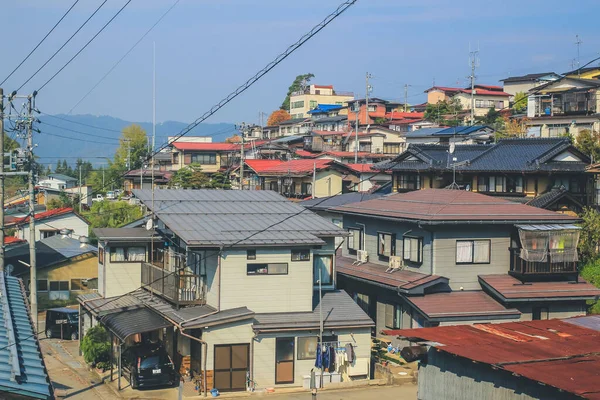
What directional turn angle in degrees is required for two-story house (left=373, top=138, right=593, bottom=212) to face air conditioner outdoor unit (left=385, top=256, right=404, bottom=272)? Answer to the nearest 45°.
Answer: approximately 45° to its right

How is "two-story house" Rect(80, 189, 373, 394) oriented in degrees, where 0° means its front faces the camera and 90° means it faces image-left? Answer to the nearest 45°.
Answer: approximately 45°

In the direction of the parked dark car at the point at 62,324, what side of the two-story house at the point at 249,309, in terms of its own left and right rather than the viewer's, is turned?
right

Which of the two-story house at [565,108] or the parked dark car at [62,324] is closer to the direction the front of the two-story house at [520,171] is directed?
the parked dark car

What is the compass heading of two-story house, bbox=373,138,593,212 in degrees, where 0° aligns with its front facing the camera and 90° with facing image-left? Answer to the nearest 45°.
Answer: approximately 0°

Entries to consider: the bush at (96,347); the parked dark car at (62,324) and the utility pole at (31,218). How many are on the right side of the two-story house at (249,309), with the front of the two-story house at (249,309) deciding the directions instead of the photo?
3
